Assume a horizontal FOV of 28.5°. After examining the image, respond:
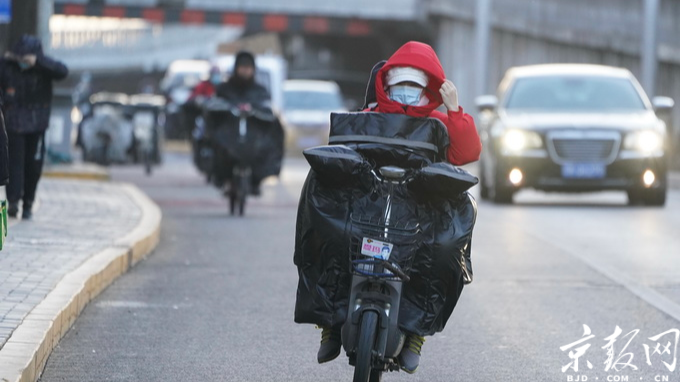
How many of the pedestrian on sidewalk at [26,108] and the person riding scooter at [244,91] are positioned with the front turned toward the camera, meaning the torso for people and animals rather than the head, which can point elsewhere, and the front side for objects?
2

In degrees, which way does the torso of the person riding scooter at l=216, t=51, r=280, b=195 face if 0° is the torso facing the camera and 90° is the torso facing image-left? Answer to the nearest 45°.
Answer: approximately 0°

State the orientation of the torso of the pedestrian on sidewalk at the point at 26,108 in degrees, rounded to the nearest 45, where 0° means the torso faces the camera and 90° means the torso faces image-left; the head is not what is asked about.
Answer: approximately 0°

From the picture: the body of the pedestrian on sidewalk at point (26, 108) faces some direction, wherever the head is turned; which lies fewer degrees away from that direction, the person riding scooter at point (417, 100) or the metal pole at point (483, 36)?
the person riding scooter
